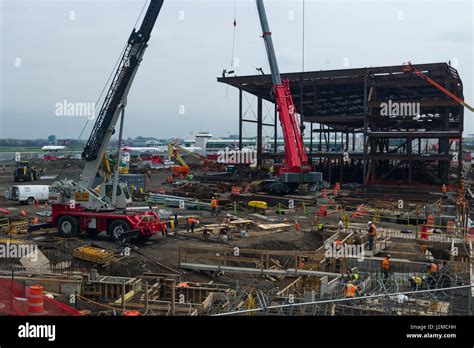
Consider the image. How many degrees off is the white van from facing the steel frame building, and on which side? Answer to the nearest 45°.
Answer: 0° — it already faces it

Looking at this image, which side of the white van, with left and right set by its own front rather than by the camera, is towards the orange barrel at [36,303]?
right

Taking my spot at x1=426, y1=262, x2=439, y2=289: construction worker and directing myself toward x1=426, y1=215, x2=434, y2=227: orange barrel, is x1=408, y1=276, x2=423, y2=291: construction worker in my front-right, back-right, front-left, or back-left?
back-left
